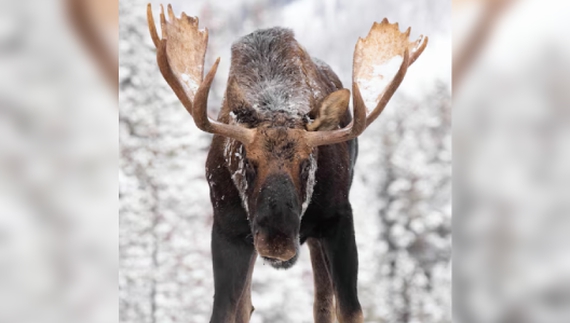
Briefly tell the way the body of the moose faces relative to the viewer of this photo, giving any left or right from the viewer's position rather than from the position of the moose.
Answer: facing the viewer
